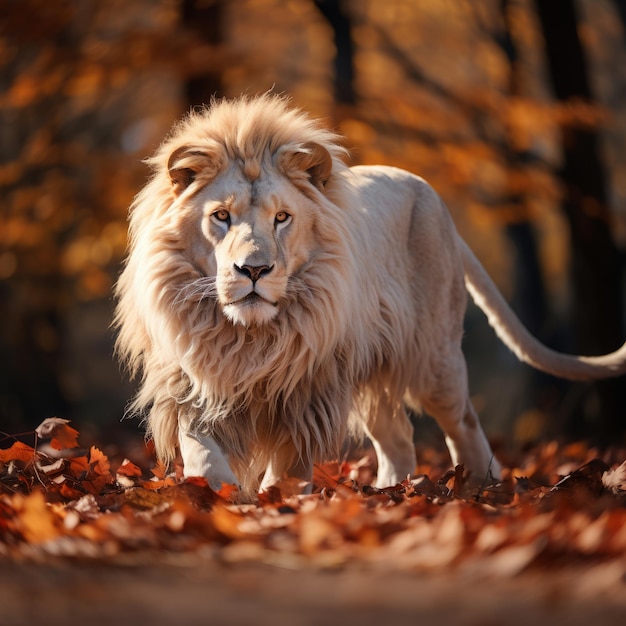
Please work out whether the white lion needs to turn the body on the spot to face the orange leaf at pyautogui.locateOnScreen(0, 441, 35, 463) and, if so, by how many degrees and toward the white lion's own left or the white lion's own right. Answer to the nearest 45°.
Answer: approximately 45° to the white lion's own right

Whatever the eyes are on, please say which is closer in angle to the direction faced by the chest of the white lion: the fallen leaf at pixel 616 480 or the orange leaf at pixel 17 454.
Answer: the orange leaf

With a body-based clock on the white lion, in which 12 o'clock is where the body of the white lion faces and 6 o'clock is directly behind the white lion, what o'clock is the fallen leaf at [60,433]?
The fallen leaf is roughly at 1 o'clock from the white lion.

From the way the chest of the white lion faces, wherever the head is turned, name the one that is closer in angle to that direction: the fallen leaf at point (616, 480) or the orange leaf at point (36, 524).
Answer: the orange leaf

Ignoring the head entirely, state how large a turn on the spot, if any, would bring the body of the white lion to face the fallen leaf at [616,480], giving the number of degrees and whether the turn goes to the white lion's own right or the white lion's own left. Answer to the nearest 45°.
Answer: approximately 135° to the white lion's own left

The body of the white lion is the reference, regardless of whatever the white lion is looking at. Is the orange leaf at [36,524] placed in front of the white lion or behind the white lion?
in front

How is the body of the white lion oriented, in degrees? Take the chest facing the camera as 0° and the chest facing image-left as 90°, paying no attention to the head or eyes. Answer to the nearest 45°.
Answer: approximately 45°
